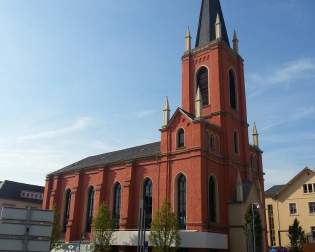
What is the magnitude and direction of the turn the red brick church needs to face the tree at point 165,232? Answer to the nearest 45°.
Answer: approximately 90° to its right

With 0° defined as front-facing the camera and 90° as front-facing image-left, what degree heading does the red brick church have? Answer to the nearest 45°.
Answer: approximately 315°

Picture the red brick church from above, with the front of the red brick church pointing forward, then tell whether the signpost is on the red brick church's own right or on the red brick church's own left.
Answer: on the red brick church's own right
